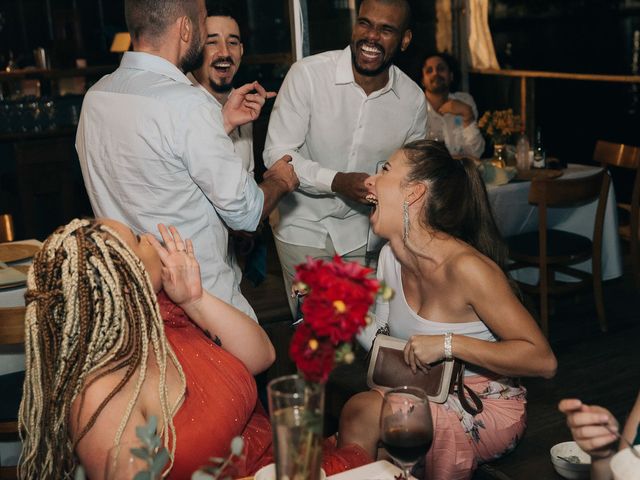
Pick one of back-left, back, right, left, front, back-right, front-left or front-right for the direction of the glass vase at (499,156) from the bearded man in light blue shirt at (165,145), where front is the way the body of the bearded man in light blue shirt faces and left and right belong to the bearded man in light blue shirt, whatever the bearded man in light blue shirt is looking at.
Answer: front

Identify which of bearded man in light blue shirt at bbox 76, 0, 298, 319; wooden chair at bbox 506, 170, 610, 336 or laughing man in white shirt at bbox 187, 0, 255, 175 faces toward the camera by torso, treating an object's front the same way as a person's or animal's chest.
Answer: the laughing man in white shirt

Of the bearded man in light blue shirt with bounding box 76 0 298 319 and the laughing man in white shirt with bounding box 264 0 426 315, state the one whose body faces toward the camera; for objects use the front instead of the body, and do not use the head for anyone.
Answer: the laughing man in white shirt

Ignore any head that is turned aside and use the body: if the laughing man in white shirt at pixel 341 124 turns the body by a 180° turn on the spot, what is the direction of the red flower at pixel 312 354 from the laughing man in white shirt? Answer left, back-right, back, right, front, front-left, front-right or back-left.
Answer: back

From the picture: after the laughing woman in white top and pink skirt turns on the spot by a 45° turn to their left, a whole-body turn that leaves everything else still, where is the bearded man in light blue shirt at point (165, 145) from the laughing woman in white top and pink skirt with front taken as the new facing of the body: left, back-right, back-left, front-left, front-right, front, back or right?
right

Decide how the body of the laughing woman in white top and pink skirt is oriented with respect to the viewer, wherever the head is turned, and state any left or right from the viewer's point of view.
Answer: facing the viewer and to the left of the viewer

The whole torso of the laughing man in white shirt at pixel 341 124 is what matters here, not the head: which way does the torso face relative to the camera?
toward the camera

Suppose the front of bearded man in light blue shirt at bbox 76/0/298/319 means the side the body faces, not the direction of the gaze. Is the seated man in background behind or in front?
in front

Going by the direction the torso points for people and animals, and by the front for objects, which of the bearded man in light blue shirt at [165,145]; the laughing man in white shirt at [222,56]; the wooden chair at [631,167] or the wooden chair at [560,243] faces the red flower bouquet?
the laughing man in white shirt

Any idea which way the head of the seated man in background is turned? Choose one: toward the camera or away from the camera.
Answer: toward the camera

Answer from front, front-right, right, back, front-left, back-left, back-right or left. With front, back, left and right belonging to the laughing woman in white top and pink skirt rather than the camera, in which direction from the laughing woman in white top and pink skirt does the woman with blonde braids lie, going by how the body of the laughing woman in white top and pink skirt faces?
front

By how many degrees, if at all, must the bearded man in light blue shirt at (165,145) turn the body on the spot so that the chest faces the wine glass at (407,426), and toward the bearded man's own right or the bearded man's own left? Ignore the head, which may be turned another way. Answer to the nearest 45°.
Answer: approximately 135° to the bearded man's own right

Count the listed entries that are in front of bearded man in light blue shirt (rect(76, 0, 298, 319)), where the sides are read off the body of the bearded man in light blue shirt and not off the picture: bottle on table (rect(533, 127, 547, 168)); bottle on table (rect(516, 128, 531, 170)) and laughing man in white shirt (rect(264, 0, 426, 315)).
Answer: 3
